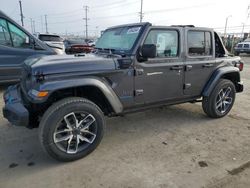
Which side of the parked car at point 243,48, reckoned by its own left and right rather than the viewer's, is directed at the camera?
left

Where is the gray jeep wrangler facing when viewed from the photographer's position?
facing the viewer and to the left of the viewer

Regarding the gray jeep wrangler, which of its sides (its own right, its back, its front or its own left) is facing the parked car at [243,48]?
back

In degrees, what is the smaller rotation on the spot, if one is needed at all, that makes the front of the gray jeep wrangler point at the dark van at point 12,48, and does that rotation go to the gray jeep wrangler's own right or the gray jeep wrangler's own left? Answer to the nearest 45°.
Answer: approximately 90° to the gray jeep wrangler's own right

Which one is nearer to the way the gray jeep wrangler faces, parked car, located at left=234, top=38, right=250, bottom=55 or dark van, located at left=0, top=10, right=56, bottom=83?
the dark van
